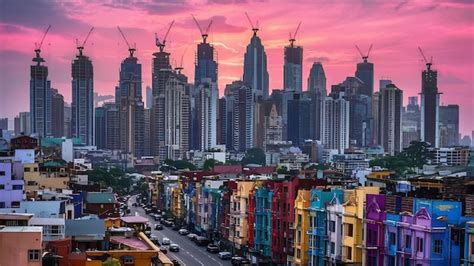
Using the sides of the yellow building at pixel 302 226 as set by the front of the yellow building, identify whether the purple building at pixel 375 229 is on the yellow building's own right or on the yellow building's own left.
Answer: on the yellow building's own left

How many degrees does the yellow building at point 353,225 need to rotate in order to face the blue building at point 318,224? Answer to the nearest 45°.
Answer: approximately 90° to its right

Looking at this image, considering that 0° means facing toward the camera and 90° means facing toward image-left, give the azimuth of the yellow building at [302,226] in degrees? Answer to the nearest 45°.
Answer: approximately 45°

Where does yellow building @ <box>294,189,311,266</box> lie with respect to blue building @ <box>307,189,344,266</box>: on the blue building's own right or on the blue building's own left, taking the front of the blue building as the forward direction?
on the blue building's own right

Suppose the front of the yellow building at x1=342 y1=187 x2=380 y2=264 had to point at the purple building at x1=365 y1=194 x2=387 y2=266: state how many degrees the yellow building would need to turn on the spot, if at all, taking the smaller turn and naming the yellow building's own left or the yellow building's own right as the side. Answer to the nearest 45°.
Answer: approximately 90° to the yellow building's own left

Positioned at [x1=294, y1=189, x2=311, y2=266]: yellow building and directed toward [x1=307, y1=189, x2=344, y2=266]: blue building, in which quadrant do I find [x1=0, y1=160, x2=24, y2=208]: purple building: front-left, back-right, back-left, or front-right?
back-right
